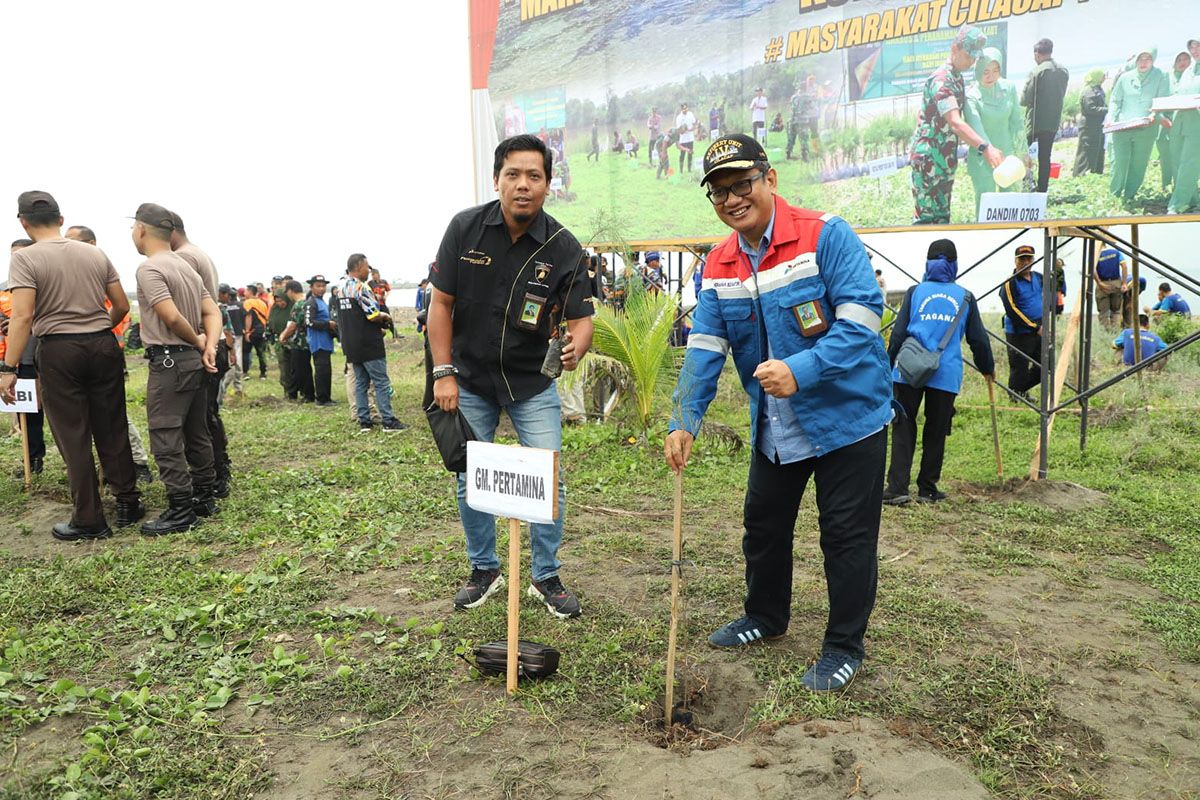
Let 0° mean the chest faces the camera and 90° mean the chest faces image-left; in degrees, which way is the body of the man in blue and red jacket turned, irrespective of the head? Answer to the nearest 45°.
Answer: approximately 45°

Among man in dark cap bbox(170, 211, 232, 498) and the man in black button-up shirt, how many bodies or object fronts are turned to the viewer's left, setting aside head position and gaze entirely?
1

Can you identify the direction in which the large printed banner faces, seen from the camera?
facing the viewer

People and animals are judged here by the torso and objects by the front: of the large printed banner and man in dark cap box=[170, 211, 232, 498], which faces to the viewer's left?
the man in dark cap

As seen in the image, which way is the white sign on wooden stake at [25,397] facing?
toward the camera

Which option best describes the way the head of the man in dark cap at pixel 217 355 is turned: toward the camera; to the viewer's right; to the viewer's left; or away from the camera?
to the viewer's left

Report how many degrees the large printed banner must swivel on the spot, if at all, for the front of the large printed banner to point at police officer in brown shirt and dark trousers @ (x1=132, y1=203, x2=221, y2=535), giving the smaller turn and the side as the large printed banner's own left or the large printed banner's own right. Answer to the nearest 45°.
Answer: approximately 45° to the large printed banner's own right

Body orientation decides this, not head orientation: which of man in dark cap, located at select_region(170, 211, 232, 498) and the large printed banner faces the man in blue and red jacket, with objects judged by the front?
the large printed banner

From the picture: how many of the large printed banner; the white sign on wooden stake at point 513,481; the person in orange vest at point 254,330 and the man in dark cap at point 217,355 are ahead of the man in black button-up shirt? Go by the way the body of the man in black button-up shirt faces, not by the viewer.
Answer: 1

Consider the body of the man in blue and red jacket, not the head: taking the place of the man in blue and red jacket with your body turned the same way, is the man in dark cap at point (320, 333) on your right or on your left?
on your right

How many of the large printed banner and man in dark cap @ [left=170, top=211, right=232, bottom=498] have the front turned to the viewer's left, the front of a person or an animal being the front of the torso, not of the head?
1

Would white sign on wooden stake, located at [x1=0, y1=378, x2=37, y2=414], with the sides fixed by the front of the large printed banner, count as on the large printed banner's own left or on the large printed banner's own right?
on the large printed banner's own right

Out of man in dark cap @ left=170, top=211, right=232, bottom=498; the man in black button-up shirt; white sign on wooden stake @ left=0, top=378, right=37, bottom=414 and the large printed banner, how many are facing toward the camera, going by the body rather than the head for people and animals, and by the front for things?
3

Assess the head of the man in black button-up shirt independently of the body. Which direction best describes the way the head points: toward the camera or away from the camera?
toward the camera

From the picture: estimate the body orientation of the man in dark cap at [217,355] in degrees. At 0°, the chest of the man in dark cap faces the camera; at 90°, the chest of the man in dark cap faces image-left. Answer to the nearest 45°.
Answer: approximately 90°

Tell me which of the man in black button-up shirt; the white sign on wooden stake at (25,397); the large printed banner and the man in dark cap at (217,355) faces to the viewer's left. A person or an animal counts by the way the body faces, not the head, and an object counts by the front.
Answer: the man in dark cap
